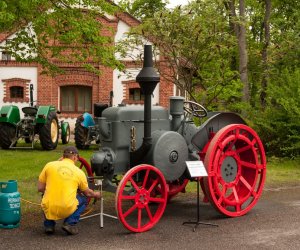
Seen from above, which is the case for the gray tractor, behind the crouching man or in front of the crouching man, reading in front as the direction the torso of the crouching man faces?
in front

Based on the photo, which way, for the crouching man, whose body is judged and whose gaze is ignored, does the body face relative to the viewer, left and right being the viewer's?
facing away from the viewer and to the right of the viewer

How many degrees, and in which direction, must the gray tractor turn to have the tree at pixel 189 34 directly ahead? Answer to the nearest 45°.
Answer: approximately 135° to its right

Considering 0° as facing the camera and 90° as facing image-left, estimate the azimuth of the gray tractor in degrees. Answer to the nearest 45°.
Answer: approximately 45°

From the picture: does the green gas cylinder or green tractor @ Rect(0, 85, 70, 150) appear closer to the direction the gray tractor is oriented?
the green gas cylinder

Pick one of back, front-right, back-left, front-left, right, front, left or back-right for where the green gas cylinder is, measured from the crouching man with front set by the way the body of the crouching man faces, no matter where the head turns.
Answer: left

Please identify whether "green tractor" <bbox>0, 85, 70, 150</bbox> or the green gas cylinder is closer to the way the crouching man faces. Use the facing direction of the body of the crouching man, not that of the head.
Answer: the green tractor

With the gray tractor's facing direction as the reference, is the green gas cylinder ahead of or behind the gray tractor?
ahead

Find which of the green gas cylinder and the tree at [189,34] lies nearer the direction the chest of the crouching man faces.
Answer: the tree
